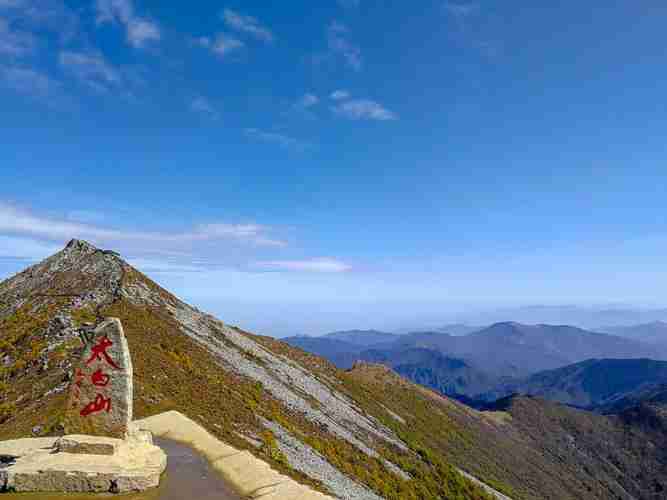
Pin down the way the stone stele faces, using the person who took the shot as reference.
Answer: facing the viewer
